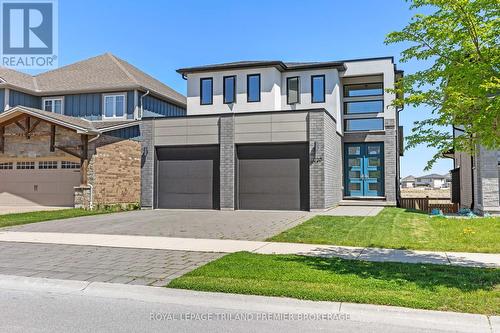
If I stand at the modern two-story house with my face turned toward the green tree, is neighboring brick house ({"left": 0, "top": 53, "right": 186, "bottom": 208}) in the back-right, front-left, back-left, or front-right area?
back-right

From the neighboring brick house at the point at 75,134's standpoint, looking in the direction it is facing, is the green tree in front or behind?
in front

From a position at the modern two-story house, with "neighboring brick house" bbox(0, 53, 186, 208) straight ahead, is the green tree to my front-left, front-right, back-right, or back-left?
back-left

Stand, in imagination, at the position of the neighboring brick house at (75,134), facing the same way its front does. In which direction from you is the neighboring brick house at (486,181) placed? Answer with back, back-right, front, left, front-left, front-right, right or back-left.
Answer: front-left

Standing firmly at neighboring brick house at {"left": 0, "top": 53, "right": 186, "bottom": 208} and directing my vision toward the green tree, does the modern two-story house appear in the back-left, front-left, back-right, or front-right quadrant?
front-left

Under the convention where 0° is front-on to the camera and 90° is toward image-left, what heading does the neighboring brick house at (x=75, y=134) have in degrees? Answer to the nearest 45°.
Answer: approximately 0°

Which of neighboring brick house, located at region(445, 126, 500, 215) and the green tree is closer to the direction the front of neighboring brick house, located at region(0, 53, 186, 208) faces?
the green tree

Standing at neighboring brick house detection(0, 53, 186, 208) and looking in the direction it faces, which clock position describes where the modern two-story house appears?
The modern two-story house is roughly at 10 o'clock from the neighboring brick house.
